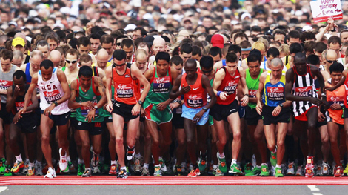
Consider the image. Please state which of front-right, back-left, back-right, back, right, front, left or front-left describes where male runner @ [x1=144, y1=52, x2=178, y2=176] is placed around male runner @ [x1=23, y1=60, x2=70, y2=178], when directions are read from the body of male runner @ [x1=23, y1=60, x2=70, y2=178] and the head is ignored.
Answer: left

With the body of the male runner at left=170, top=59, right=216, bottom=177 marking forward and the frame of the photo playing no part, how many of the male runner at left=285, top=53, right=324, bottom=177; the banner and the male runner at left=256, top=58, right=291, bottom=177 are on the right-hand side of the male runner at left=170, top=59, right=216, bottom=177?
0

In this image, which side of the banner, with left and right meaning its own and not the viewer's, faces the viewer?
front

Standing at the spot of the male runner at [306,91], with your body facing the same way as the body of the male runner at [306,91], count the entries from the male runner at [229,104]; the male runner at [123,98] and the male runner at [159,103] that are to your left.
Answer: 0

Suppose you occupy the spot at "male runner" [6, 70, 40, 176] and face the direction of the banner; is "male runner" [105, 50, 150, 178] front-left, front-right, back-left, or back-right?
front-right

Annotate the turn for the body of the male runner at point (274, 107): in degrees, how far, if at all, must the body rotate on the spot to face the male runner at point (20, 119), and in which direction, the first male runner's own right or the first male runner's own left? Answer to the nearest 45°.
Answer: approximately 90° to the first male runner's own right

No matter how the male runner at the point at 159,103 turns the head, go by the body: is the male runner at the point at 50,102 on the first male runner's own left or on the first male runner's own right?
on the first male runner's own right

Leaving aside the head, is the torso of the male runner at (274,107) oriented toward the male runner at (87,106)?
no

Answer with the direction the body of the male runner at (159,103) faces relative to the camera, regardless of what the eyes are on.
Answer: toward the camera

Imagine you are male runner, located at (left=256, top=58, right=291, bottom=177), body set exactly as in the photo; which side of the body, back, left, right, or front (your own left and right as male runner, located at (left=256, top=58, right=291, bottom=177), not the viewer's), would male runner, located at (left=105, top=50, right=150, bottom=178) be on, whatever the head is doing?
right

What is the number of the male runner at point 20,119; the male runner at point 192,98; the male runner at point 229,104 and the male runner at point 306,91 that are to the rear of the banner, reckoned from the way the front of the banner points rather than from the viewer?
0

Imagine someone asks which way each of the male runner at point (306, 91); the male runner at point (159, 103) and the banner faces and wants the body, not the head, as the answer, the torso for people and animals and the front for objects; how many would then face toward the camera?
3

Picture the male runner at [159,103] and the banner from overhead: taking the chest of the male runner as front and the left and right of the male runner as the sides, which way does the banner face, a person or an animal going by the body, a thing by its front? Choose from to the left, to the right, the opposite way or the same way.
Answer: the same way

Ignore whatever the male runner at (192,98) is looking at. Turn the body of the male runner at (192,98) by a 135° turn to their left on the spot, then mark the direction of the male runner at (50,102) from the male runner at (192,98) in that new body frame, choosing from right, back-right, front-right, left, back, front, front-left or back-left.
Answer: back-left

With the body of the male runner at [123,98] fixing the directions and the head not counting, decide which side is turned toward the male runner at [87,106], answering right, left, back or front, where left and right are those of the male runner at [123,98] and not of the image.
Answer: right

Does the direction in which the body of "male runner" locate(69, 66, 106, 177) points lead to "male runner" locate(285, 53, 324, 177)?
no
